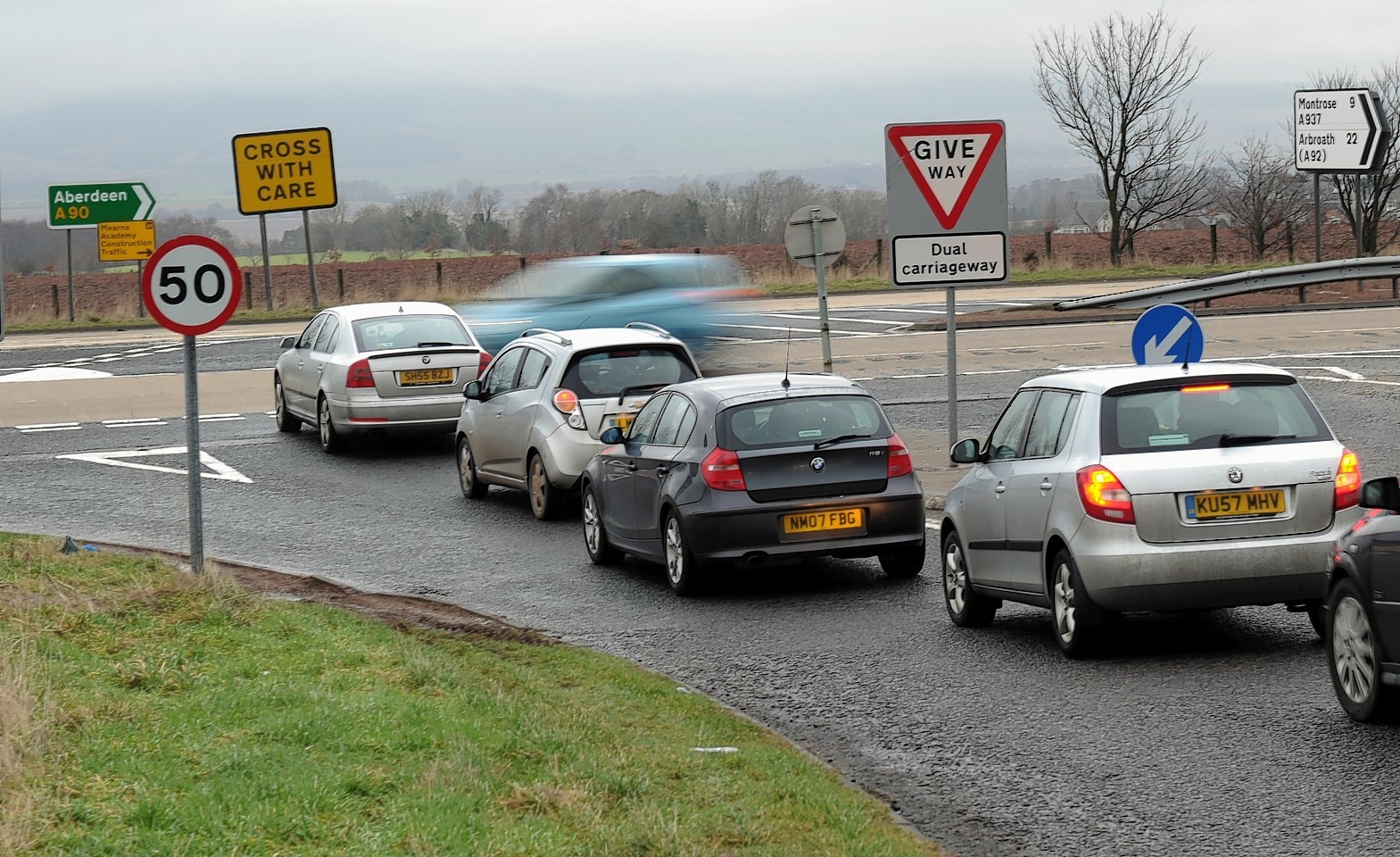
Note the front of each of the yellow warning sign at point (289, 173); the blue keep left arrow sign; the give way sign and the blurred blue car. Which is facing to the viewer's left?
the blurred blue car

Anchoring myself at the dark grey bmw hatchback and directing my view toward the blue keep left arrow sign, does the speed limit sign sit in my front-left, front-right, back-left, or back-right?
back-left

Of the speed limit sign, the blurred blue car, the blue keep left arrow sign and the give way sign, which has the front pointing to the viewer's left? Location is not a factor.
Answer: the blurred blue car

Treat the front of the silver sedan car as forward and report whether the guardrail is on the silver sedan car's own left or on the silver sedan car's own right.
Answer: on the silver sedan car's own right

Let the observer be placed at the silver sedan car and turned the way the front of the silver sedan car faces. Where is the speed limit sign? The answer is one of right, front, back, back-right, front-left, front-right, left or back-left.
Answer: back-left

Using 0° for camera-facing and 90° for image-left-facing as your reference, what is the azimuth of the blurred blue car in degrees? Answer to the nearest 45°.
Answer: approximately 90°

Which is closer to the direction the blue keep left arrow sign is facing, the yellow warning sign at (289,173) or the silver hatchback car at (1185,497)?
the silver hatchback car

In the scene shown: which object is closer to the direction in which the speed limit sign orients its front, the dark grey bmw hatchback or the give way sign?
the dark grey bmw hatchback

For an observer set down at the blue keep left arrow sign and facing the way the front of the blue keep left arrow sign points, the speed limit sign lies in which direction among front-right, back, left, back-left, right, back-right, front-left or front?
front-right

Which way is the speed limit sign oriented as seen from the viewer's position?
toward the camera
